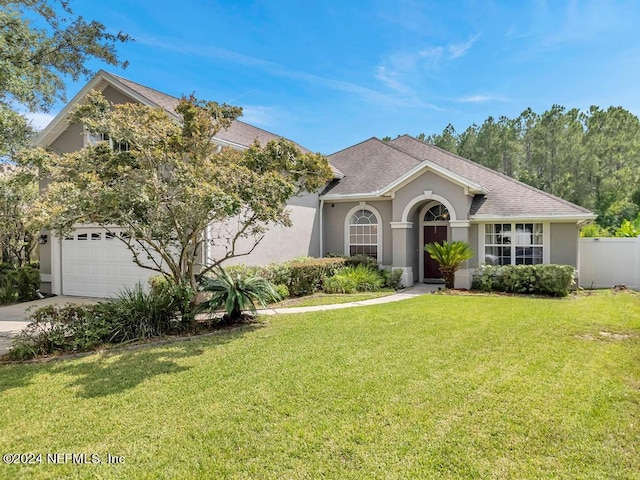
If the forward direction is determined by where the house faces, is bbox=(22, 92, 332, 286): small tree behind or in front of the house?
in front

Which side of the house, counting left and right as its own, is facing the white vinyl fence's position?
left

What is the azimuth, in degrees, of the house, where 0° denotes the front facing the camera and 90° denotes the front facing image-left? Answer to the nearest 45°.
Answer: approximately 0°

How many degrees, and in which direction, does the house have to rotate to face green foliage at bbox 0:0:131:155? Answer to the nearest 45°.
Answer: approximately 45° to its right

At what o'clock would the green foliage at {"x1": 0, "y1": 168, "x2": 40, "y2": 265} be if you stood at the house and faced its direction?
The green foliage is roughly at 3 o'clock from the house.

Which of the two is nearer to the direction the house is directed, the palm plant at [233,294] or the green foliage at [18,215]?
the palm plant

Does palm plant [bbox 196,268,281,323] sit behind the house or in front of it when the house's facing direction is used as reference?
in front

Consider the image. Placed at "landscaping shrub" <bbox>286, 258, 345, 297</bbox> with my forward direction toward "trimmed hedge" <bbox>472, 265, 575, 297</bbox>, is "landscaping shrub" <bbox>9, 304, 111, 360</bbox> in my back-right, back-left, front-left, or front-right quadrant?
back-right

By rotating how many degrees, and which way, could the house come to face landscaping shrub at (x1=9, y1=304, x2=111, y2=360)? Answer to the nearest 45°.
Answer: approximately 45° to its right
